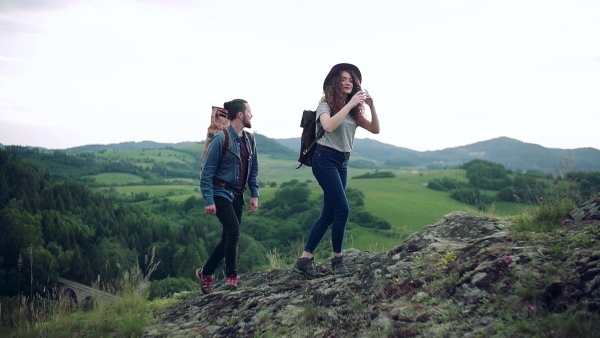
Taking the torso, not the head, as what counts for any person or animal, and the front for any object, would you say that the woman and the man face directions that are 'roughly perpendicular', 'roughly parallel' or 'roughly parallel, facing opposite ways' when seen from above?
roughly parallel

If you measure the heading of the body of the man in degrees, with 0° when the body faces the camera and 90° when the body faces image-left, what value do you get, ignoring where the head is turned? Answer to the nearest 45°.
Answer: approximately 315°

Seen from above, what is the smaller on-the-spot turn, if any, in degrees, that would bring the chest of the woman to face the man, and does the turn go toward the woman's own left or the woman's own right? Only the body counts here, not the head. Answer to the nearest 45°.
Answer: approximately 135° to the woman's own right

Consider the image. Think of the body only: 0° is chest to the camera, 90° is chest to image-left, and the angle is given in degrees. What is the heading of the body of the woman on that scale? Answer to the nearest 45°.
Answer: approximately 315°

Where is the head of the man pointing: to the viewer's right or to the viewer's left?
to the viewer's right

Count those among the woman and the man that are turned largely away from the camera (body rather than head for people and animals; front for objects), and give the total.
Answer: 0
